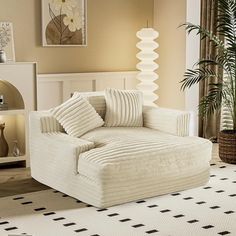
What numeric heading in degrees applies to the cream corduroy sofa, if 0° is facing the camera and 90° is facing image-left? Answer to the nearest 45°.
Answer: approximately 315°

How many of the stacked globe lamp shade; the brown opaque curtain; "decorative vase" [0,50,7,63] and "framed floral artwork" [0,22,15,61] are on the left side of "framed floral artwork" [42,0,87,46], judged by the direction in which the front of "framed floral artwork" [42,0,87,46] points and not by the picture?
2

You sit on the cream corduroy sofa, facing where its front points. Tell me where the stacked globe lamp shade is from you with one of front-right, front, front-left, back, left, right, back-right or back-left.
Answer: back-left

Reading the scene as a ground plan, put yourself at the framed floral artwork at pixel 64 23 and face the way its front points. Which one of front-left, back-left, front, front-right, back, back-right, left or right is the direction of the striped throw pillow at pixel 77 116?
front

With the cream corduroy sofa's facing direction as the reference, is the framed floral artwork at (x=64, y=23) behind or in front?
behind

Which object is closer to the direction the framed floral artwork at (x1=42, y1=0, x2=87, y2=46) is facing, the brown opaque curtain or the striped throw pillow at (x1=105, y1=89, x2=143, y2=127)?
the striped throw pillow

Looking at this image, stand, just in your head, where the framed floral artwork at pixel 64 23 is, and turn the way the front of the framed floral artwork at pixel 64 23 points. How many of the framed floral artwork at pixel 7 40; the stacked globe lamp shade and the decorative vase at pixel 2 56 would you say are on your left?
1

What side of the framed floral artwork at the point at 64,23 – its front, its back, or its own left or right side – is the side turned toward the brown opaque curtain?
left

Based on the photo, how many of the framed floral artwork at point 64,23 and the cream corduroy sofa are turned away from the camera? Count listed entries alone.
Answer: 0

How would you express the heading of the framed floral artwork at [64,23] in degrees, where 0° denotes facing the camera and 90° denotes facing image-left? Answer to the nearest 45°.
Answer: approximately 0°

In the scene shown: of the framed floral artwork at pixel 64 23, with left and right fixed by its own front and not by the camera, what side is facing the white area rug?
front

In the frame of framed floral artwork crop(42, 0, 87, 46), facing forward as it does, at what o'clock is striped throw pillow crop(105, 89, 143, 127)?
The striped throw pillow is roughly at 11 o'clock from the framed floral artwork.
